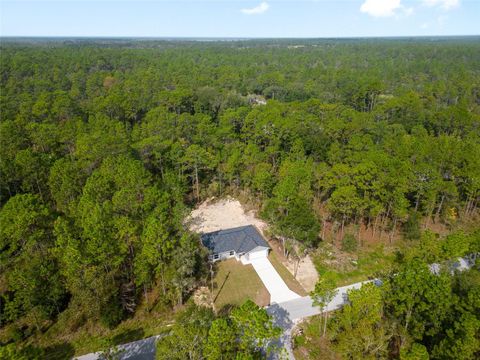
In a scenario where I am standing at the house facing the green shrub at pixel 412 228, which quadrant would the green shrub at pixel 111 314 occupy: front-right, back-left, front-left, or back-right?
back-right

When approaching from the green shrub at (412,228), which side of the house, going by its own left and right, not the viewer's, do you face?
left

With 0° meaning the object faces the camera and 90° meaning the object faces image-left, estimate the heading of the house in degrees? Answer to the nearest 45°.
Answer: approximately 0°

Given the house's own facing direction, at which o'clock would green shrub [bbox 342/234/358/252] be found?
The green shrub is roughly at 9 o'clock from the house.

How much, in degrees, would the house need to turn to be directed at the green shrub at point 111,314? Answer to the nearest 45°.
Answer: approximately 45° to its right

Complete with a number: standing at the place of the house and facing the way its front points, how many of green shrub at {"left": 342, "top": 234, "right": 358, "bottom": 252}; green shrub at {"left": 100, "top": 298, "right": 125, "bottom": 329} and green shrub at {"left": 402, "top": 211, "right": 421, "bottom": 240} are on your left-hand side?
2

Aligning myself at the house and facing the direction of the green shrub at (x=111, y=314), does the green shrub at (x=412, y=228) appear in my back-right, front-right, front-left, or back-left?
back-left
